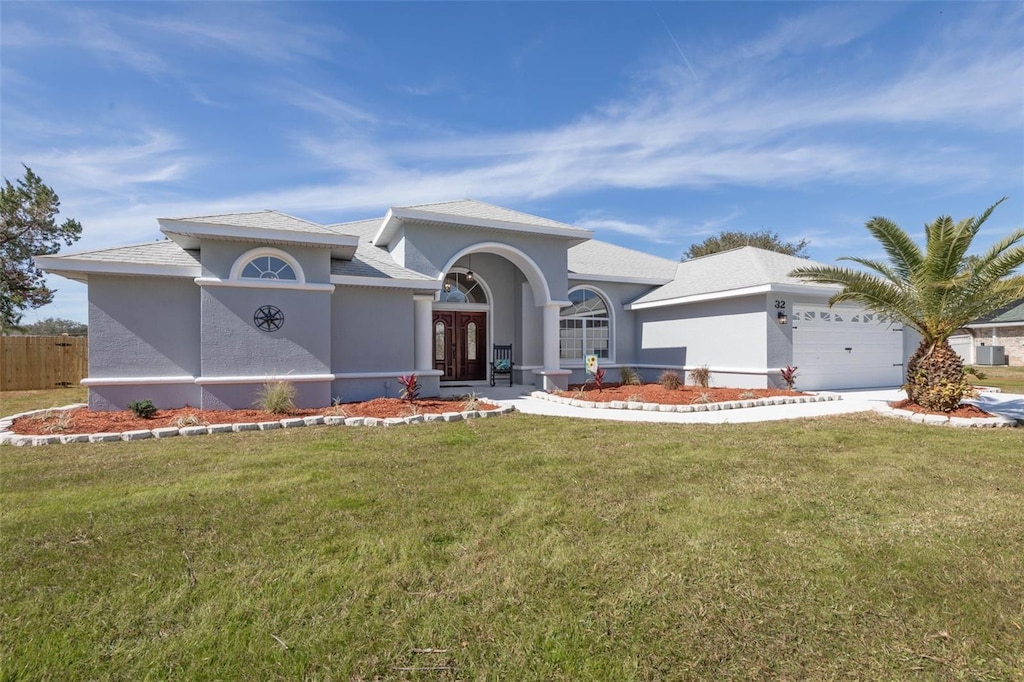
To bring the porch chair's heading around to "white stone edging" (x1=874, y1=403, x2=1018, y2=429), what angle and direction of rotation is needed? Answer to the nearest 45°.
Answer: approximately 45° to its left

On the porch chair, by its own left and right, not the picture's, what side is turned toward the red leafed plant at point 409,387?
front

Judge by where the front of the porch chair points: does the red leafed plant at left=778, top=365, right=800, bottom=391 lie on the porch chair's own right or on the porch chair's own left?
on the porch chair's own left

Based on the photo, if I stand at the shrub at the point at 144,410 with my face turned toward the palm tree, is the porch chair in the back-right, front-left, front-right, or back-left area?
front-left

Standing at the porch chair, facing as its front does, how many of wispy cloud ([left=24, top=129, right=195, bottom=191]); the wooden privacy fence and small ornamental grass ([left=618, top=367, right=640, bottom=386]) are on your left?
1

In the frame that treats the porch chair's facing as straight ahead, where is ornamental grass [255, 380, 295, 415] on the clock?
The ornamental grass is roughly at 1 o'clock from the porch chair.

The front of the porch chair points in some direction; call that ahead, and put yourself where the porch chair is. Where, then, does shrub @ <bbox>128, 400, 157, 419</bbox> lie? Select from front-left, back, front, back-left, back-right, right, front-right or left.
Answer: front-right

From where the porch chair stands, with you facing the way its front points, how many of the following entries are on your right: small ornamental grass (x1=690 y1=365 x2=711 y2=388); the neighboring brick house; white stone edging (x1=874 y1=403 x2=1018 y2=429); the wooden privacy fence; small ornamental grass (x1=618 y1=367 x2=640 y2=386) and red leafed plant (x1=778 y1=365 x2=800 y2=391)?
1

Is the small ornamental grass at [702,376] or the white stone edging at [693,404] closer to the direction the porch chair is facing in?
the white stone edging

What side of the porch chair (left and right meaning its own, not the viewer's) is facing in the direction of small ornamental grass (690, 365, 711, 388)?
left

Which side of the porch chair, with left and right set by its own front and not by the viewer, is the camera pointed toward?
front

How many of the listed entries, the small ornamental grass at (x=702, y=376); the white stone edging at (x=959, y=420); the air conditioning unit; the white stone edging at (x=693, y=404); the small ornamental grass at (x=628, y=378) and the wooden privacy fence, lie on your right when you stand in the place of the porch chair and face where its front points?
1

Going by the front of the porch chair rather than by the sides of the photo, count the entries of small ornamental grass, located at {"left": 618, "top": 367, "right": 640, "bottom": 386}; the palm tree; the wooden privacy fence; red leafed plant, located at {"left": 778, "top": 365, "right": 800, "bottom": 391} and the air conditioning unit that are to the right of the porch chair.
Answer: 1

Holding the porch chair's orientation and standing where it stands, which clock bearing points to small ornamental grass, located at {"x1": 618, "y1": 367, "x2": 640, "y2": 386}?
The small ornamental grass is roughly at 9 o'clock from the porch chair.

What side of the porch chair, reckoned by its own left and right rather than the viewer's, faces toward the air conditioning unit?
left

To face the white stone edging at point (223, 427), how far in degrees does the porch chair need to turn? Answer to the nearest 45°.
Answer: approximately 45° to its right

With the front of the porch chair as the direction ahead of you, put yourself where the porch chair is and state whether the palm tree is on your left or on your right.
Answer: on your left

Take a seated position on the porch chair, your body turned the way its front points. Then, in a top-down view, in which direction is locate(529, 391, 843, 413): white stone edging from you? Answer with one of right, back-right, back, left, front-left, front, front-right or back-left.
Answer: front-left
